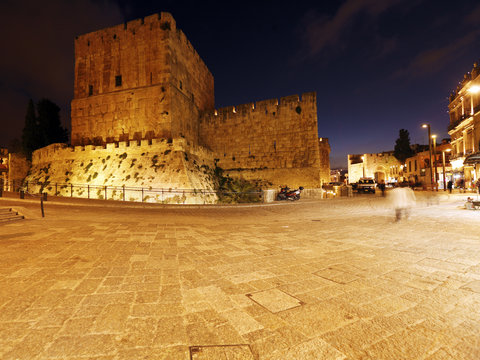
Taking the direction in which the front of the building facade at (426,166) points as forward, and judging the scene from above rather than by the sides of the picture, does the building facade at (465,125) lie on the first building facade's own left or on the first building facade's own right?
on the first building facade's own left

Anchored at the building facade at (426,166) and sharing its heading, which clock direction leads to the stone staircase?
The stone staircase is roughly at 11 o'clock from the building facade.

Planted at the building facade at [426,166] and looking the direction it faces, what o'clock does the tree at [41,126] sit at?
The tree is roughly at 12 o'clock from the building facade.

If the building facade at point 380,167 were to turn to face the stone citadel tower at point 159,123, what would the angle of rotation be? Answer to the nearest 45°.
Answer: approximately 45° to its right

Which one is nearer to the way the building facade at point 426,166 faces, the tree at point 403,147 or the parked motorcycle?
the parked motorcycle

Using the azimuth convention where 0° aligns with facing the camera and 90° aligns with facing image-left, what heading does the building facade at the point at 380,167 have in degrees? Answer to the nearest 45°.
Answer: approximately 0°

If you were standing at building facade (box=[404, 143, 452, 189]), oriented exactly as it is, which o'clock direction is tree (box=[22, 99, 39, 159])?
The tree is roughly at 12 o'clock from the building facade.

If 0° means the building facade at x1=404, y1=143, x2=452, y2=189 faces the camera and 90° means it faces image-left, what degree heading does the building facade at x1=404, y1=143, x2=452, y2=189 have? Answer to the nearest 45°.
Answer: approximately 45°
